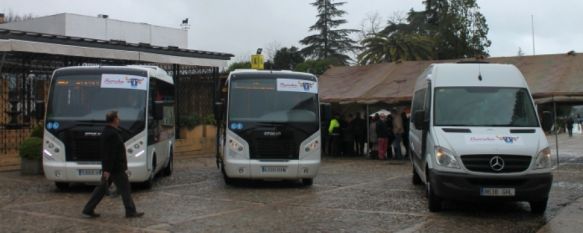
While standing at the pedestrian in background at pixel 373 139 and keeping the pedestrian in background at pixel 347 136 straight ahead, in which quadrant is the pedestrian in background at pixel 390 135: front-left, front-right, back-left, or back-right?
back-right

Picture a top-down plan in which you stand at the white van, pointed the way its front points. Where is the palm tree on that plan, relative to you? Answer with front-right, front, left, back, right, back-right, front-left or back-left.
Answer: back

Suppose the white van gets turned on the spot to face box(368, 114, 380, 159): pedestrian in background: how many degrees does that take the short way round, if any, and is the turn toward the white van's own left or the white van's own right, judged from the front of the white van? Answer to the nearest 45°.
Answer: approximately 180°

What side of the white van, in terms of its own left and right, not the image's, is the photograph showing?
front

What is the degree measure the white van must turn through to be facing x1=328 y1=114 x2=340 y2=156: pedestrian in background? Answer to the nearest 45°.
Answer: approximately 135° to its right

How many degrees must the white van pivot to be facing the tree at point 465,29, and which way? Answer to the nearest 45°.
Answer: approximately 180°

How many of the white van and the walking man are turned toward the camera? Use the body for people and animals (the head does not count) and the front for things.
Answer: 1
